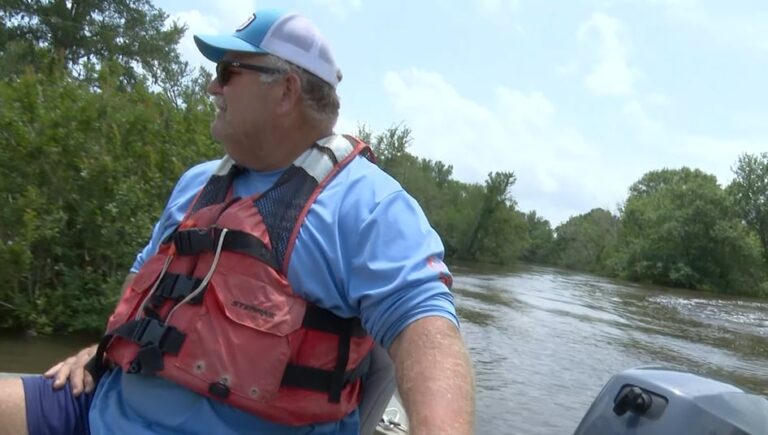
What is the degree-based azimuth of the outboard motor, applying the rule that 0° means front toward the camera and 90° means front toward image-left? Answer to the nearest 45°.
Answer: approximately 45°

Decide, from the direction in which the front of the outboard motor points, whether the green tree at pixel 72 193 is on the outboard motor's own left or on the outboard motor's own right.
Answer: on the outboard motor's own right

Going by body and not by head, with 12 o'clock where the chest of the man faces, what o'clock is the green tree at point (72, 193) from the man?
The green tree is roughly at 4 o'clock from the man.

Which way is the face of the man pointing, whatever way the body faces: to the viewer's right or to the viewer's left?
to the viewer's left

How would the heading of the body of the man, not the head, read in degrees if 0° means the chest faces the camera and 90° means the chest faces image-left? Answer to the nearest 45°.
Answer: approximately 45°

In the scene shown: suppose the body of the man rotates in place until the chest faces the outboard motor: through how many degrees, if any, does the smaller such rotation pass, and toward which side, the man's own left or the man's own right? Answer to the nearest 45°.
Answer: approximately 135° to the man's own left

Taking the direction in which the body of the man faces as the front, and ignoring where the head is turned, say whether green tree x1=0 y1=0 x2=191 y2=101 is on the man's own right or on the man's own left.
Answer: on the man's own right
